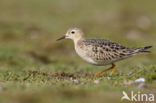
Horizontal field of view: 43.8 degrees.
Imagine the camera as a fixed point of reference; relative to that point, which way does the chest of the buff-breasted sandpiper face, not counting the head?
to the viewer's left
